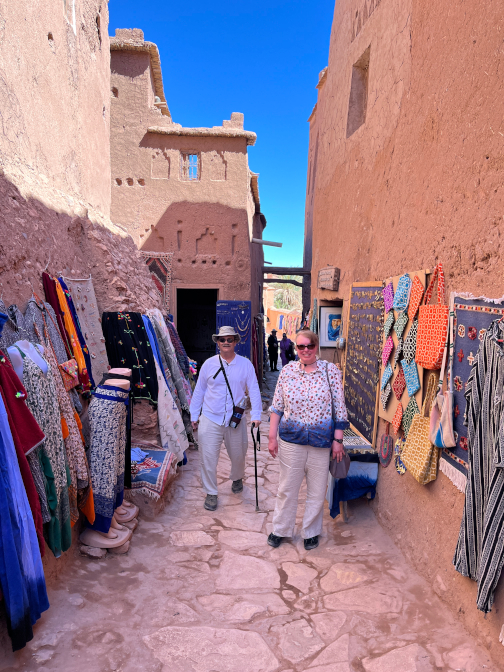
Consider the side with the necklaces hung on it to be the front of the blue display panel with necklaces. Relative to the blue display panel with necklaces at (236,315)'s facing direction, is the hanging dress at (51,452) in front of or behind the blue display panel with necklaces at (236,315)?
in front

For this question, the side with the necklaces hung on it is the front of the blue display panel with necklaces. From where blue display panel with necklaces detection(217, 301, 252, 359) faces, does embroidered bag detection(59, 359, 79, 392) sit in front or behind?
in front

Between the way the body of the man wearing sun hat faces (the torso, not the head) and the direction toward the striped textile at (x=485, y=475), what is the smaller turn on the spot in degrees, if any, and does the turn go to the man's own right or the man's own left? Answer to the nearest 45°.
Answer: approximately 45° to the man's own left

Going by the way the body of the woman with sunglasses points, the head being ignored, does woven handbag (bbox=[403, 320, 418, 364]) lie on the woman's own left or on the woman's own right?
on the woman's own left

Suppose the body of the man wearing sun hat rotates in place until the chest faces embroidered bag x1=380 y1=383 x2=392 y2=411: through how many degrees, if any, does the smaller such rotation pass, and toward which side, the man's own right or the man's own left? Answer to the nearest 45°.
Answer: approximately 45° to the man's own left

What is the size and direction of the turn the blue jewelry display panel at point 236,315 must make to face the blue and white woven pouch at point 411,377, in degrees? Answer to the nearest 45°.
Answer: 0° — it already faces it

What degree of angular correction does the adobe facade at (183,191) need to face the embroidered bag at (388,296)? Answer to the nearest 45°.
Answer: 0° — it already faces it

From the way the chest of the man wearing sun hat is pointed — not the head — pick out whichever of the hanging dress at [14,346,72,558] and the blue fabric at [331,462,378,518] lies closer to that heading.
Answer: the hanging dress

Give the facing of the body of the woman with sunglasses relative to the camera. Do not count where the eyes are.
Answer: toward the camera

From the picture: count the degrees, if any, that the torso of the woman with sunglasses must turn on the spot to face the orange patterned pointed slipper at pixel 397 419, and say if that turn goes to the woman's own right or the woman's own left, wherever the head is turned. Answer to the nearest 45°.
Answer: approximately 90° to the woman's own left

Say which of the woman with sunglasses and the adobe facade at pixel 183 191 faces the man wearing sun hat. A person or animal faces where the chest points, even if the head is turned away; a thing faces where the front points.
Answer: the adobe facade

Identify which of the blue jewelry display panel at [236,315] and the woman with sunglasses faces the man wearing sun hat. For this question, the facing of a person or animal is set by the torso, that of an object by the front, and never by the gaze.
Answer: the blue jewelry display panel

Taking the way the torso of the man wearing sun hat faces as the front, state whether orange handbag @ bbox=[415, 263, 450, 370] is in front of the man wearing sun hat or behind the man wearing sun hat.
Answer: in front

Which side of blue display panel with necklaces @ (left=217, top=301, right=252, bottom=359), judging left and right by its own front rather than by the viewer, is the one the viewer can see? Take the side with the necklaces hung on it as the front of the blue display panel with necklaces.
front
